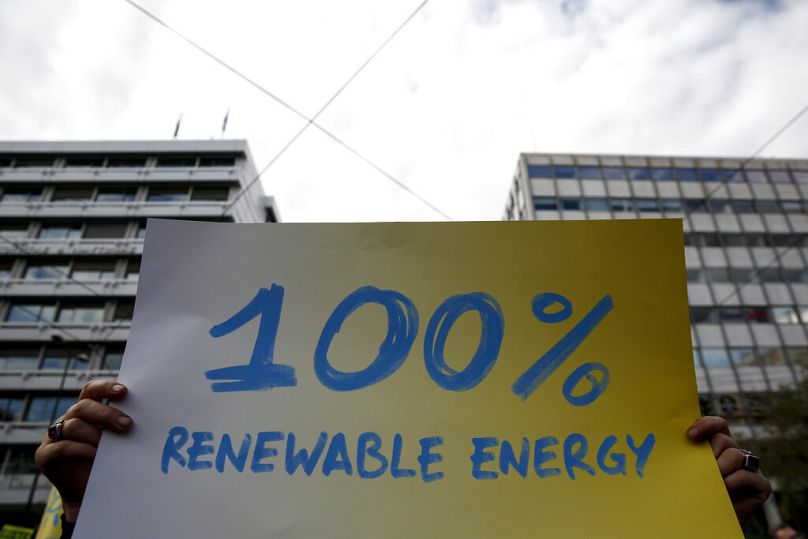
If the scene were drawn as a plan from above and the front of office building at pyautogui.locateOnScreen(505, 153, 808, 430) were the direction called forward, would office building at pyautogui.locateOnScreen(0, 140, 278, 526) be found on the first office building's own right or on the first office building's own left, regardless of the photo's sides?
on the first office building's own right

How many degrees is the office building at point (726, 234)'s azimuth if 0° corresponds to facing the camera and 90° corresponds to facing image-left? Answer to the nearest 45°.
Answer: approximately 0°

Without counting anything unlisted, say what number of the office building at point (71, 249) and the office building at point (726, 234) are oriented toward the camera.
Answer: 2

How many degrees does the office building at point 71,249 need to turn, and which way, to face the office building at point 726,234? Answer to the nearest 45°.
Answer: approximately 45° to its left

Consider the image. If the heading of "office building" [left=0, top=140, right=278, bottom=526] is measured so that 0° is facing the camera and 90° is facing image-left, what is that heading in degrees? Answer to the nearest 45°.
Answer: approximately 0°
